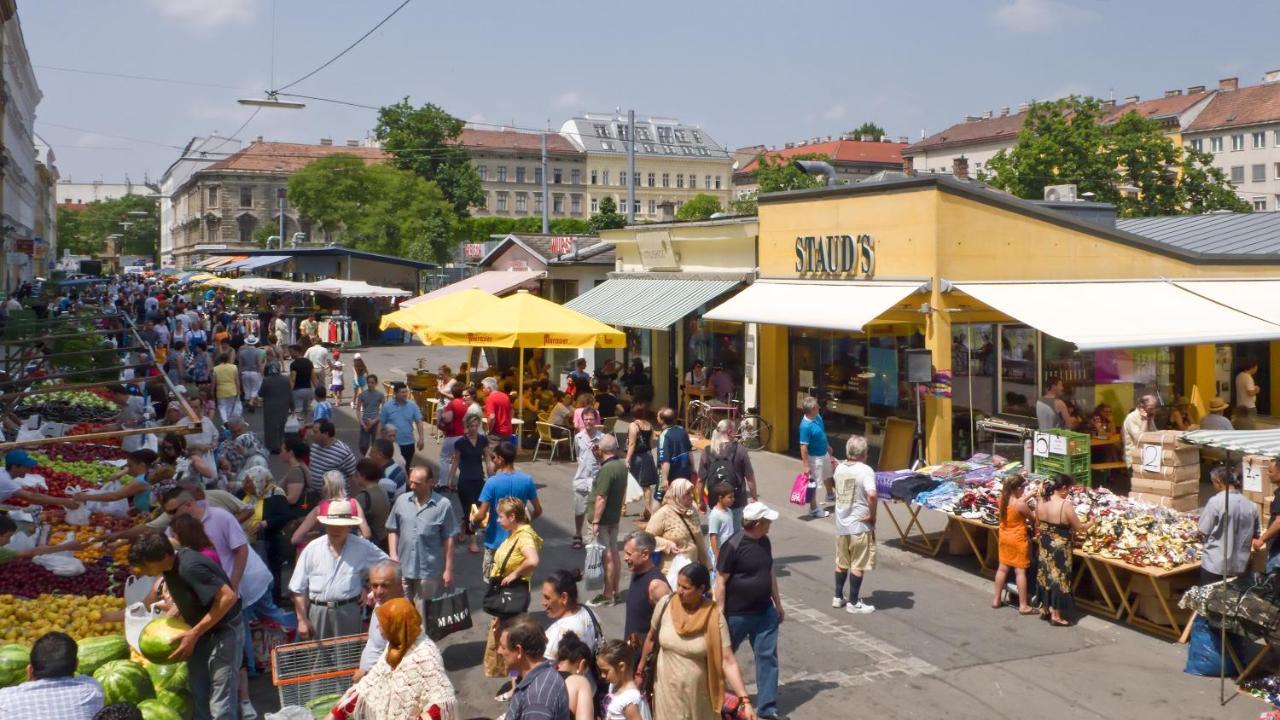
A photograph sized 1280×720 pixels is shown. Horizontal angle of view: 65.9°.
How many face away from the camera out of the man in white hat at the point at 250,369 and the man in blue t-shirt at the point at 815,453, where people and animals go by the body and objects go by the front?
1

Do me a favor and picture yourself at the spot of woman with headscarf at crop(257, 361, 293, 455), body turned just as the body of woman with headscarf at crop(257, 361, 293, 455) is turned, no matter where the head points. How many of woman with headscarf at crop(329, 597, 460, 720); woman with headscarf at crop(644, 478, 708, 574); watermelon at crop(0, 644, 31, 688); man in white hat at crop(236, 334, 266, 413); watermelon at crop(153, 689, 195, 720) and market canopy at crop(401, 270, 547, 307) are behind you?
4

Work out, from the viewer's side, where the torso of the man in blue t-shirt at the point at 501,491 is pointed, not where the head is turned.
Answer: away from the camera

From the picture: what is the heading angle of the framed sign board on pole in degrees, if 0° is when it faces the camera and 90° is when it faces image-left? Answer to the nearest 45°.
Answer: approximately 0°

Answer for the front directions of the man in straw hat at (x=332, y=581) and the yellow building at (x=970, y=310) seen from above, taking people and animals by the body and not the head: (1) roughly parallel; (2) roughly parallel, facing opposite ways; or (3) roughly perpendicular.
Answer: roughly perpendicular

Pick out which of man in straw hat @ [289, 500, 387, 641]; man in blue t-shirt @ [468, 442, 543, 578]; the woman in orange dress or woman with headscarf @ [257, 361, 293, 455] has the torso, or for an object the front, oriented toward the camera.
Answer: the man in straw hat

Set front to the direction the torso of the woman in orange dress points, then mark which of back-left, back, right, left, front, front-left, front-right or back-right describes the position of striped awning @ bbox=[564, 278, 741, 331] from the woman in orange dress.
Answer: left

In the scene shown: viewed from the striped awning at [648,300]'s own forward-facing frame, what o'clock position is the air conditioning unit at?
The air conditioning unit is roughly at 7 o'clock from the striped awning.

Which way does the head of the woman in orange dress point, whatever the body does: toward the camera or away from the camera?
away from the camera

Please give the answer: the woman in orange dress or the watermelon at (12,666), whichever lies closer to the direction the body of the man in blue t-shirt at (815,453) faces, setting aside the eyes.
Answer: the woman in orange dress

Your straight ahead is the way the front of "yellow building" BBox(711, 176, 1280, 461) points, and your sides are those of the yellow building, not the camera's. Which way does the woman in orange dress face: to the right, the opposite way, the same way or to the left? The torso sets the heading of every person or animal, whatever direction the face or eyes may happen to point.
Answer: the opposite way

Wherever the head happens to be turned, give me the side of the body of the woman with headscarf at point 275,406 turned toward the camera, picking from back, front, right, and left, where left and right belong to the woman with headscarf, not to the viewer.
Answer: back
